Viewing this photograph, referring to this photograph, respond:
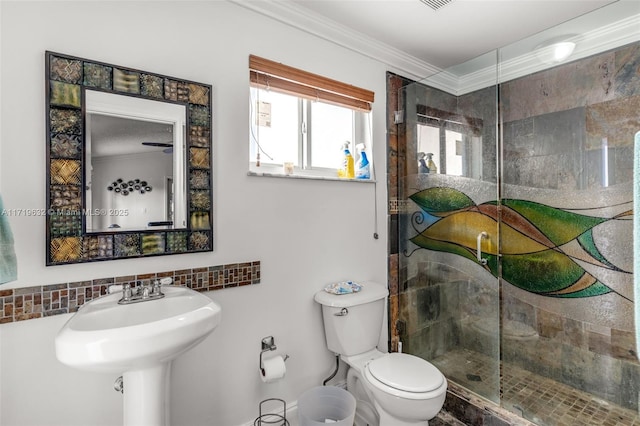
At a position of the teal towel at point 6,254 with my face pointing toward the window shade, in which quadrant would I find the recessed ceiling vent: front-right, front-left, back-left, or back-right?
front-right

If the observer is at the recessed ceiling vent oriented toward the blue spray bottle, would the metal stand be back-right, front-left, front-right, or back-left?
front-left

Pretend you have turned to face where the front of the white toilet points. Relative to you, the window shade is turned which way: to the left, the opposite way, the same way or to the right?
the same way

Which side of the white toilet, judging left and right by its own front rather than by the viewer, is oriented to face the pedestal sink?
right

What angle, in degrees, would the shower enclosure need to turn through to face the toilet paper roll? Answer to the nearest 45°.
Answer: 0° — it already faces it

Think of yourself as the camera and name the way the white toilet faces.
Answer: facing the viewer and to the right of the viewer

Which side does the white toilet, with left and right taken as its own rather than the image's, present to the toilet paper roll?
right

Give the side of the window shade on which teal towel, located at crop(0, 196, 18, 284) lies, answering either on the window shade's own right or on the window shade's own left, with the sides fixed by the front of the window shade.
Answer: on the window shade's own right

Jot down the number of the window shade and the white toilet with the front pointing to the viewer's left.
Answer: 0

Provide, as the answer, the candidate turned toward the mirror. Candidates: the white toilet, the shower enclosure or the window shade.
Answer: the shower enclosure

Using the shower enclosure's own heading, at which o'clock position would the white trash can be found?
The white trash can is roughly at 12 o'clock from the shower enclosure.
